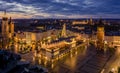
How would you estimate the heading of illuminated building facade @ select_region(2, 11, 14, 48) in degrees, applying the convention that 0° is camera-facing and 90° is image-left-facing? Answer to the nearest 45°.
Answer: approximately 315°
